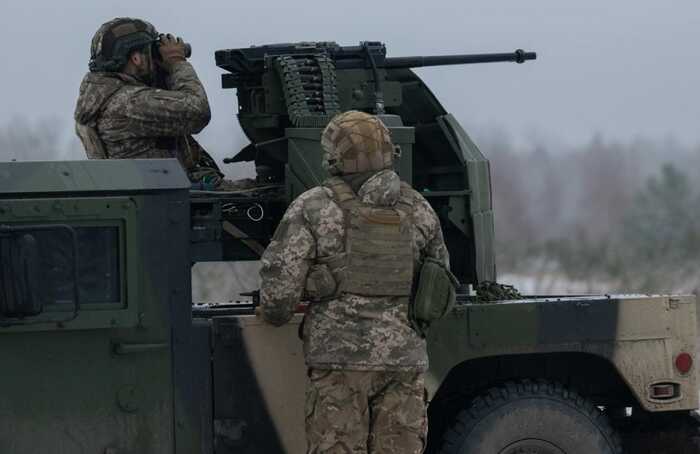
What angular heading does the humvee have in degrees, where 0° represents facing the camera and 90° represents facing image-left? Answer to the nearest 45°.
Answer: approximately 90°

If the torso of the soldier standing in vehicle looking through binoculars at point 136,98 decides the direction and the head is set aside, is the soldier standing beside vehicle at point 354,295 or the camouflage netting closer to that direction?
the camouflage netting

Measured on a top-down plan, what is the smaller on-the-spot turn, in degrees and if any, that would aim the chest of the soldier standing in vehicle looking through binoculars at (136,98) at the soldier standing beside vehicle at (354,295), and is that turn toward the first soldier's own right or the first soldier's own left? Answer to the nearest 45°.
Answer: approximately 45° to the first soldier's own right

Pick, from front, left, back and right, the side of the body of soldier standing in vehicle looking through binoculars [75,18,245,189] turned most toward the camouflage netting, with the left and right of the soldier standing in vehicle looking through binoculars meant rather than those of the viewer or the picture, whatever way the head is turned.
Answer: front

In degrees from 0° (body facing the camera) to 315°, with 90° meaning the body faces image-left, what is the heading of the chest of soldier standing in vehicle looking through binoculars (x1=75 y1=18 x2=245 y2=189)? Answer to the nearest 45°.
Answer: approximately 270°
